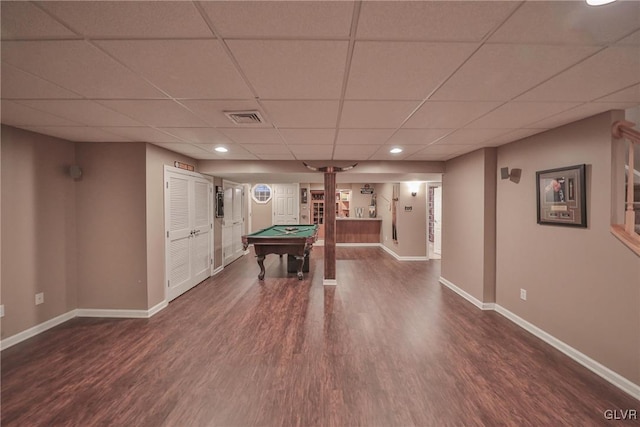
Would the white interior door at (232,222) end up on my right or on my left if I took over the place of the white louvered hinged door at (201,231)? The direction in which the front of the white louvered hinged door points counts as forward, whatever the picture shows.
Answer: on my left

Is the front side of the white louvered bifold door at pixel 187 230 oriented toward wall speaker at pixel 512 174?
yes

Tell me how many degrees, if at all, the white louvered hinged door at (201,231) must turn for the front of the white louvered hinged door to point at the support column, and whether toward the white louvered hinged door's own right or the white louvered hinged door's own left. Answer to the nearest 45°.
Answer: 0° — it already faces it

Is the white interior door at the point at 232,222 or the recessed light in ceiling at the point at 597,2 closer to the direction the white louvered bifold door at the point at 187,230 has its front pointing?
the recessed light in ceiling

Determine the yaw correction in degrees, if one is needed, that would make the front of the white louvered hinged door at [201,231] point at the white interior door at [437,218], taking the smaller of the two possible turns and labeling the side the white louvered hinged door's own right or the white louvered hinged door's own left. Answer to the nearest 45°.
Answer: approximately 45° to the white louvered hinged door's own left

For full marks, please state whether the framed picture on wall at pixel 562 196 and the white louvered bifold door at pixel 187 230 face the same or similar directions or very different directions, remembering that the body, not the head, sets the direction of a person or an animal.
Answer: very different directions

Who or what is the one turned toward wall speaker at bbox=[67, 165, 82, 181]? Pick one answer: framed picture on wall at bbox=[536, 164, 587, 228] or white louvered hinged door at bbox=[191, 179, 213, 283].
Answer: the framed picture on wall

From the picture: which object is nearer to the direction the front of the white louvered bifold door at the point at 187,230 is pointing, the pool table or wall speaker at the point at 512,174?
the wall speaker

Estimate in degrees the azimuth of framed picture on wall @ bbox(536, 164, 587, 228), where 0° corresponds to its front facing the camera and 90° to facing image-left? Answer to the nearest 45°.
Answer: approximately 45°

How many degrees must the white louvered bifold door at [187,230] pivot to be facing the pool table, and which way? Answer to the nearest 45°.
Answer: approximately 45° to its left
